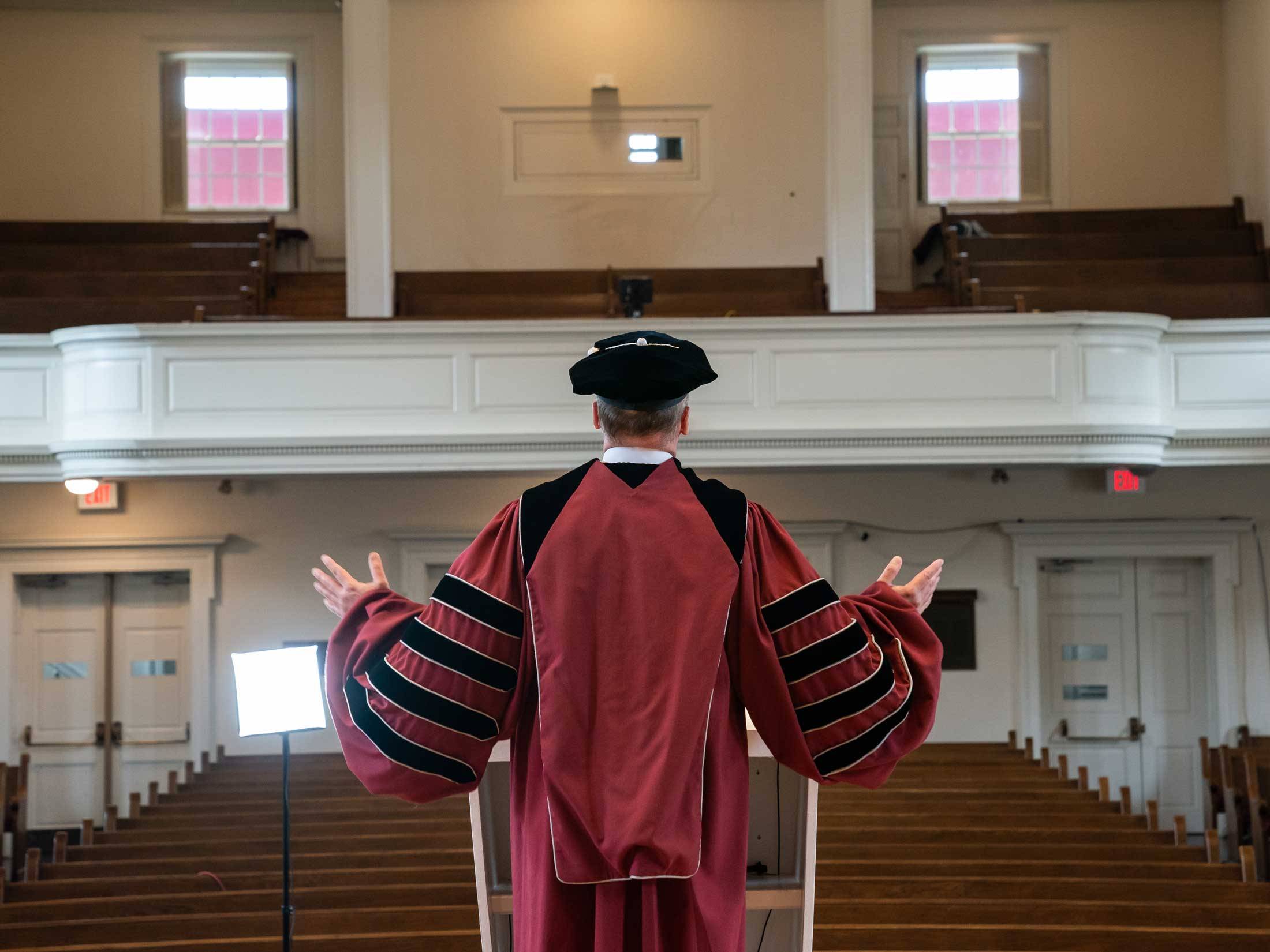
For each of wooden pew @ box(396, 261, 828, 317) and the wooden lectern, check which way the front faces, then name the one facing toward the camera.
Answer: the wooden pew

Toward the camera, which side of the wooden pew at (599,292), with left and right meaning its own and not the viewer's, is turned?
front

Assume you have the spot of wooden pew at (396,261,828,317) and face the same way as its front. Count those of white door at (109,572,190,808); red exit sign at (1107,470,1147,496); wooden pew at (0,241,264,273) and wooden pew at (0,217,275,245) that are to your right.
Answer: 3

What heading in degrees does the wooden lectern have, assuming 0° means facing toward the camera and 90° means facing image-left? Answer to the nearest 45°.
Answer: approximately 180°

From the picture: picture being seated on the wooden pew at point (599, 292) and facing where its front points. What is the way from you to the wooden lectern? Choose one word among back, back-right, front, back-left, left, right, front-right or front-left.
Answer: front

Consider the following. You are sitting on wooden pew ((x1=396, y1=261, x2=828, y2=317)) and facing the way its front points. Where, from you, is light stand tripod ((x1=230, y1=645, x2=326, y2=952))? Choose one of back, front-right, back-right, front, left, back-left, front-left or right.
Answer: front

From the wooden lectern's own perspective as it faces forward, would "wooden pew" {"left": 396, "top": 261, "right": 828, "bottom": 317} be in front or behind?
in front

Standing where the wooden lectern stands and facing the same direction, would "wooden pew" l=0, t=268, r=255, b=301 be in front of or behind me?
in front

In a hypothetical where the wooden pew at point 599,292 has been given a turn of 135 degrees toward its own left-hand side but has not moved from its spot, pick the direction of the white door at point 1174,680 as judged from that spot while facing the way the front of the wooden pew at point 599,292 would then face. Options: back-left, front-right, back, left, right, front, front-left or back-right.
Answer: front-right

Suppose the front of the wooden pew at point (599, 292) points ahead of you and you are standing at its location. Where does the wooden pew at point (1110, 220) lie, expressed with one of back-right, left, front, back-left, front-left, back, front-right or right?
left
